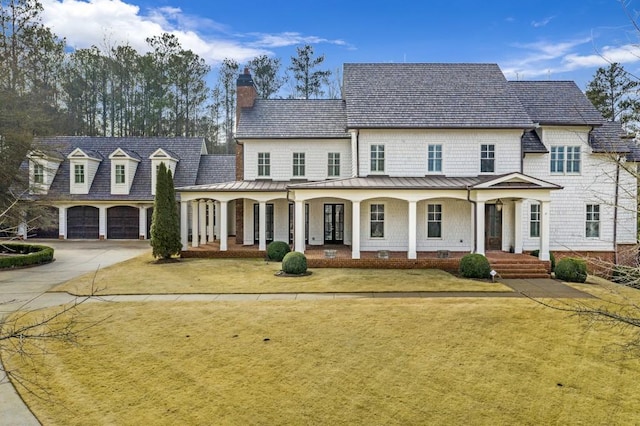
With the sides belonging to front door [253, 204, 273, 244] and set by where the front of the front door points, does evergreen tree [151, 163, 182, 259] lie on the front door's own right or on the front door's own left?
on the front door's own right

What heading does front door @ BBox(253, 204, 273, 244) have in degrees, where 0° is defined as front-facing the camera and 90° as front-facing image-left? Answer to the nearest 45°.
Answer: approximately 0°

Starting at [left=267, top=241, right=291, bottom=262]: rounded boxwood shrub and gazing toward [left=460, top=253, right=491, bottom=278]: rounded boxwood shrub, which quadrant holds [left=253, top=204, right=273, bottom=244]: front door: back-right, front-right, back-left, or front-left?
back-left

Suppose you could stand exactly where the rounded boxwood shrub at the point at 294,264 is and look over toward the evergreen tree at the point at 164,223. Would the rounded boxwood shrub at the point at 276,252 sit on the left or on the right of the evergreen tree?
right

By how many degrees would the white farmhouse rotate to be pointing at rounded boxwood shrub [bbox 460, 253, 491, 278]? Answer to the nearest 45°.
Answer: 0° — it already faces it

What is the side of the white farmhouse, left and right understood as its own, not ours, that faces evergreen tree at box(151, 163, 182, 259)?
right

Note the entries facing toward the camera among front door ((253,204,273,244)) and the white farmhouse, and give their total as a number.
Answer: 2

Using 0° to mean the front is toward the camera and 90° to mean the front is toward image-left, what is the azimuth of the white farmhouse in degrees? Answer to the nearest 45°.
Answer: approximately 0°
